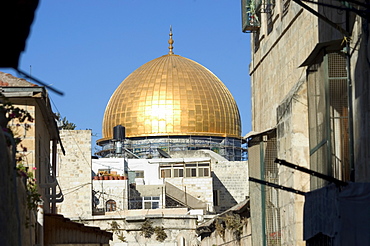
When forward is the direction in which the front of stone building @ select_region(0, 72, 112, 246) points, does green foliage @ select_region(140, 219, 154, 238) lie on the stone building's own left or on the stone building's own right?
on the stone building's own left

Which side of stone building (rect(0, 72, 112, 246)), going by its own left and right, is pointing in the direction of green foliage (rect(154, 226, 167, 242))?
left

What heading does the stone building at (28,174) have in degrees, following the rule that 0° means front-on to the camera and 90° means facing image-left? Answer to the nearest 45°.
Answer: approximately 270°

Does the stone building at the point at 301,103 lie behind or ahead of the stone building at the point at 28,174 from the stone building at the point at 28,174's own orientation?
ahead

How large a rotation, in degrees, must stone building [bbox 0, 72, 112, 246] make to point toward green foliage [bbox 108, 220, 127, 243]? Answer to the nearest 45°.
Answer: approximately 90° to its left
